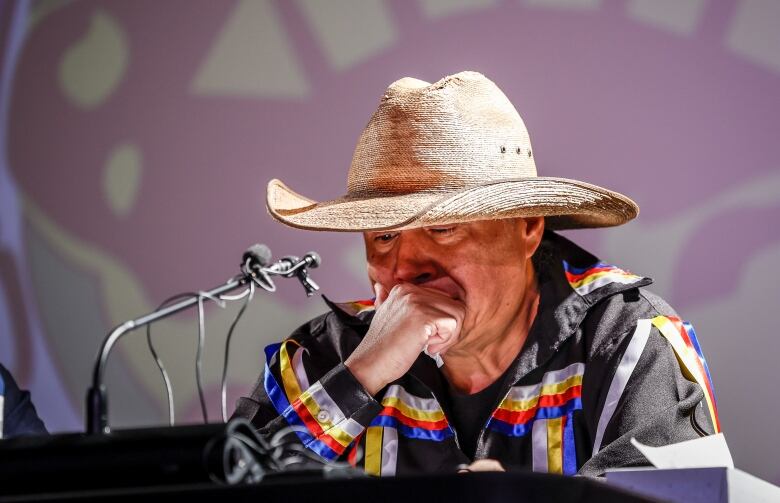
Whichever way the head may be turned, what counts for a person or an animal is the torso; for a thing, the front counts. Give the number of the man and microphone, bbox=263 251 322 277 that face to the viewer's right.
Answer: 1

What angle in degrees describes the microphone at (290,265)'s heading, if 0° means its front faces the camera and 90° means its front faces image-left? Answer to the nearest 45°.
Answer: approximately 270°

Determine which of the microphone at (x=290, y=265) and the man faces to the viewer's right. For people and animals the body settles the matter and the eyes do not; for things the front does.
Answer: the microphone

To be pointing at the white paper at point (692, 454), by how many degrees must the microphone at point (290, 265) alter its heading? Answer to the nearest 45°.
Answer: approximately 45° to its right

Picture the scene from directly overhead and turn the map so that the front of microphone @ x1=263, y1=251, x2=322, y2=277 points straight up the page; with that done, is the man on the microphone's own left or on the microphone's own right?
on the microphone's own left

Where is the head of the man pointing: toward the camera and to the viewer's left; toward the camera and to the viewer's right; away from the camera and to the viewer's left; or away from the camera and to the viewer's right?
toward the camera and to the viewer's left

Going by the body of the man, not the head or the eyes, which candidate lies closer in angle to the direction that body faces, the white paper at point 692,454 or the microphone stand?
the microphone stand

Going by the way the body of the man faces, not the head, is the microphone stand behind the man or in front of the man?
in front
